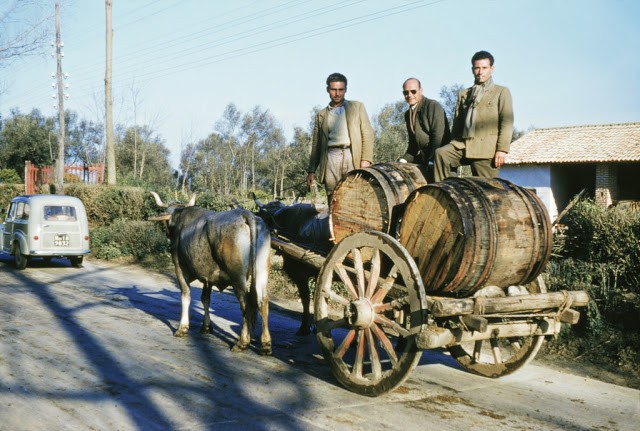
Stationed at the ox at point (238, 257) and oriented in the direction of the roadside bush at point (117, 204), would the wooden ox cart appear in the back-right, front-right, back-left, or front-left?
back-right

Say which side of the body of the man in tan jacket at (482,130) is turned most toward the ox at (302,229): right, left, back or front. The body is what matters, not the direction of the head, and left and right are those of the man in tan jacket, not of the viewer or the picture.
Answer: right

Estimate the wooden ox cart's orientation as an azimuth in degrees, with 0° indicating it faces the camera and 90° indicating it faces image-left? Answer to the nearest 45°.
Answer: approximately 135°

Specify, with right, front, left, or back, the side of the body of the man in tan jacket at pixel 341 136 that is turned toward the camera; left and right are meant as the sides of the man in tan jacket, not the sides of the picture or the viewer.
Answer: front

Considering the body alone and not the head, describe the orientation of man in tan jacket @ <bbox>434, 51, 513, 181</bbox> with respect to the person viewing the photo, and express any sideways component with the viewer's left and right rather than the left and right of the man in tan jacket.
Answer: facing the viewer and to the left of the viewer

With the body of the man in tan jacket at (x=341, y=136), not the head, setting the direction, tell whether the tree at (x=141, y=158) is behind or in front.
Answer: behind

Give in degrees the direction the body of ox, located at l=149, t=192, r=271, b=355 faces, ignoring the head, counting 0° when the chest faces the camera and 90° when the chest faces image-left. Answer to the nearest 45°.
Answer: approximately 135°

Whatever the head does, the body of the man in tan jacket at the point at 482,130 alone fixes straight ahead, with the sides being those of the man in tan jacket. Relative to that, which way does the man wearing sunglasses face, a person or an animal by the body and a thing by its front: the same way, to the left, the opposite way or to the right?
the same way

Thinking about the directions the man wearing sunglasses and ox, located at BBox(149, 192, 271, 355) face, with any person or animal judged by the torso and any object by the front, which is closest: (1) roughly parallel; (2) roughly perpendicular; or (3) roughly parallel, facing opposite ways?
roughly perpendicular

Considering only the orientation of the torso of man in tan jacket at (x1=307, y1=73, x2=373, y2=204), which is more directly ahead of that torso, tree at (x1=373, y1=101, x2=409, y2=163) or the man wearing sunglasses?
the man wearing sunglasses

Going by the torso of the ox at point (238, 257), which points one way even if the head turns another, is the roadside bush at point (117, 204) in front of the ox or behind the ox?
in front

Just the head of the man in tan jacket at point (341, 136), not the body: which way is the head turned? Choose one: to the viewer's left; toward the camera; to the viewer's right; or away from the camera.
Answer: toward the camera

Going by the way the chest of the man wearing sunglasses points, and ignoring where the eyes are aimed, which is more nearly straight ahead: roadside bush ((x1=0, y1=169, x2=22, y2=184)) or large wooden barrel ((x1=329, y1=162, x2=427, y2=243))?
the large wooden barrel

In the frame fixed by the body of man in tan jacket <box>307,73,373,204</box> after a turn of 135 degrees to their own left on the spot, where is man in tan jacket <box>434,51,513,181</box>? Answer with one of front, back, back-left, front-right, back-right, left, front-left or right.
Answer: right

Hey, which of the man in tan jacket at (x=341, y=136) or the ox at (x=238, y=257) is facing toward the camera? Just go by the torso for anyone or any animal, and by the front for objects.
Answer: the man in tan jacket

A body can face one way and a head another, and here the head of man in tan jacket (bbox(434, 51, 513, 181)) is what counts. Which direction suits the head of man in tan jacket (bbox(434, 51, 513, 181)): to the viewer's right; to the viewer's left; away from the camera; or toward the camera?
toward the camera

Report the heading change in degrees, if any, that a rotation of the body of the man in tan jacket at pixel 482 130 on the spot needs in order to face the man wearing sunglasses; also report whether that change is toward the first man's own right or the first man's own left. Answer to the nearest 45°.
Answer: approximately 90° to the first man's own right

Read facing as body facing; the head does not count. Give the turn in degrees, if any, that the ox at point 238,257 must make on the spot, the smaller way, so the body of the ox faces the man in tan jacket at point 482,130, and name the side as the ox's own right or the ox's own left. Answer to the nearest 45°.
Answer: approximately 180°

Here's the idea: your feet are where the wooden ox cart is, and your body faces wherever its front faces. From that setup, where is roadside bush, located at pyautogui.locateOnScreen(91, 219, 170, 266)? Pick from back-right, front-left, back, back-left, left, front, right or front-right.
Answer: front
